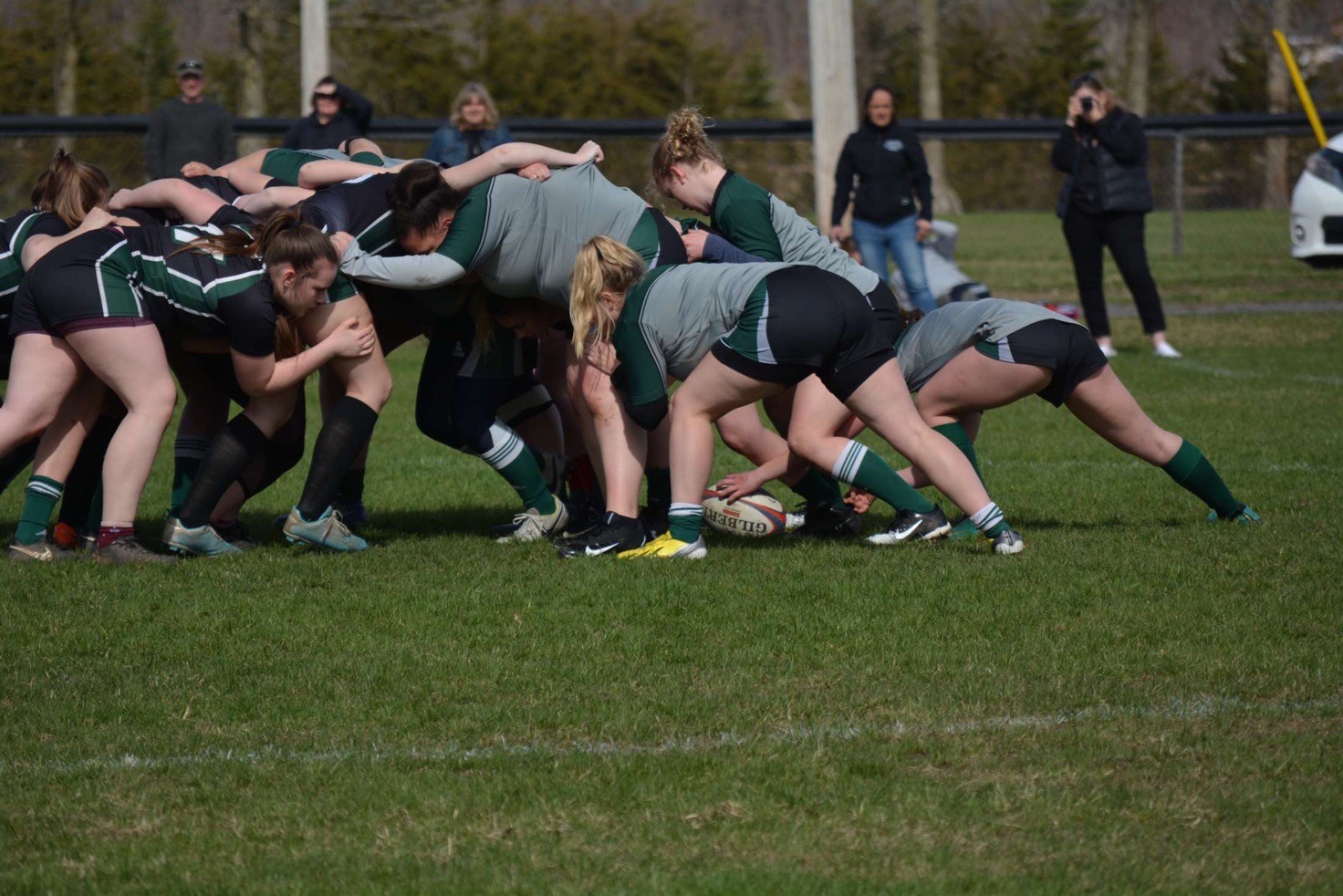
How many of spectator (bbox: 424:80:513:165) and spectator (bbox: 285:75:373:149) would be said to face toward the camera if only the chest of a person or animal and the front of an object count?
2

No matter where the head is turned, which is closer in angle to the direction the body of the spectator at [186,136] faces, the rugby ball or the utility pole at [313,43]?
the rugby ball

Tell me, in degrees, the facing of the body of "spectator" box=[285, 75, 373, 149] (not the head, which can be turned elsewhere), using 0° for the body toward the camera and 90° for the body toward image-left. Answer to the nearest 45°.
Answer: approximately 0°

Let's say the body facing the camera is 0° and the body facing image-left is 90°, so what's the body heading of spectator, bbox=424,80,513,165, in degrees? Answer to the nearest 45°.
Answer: approximately 0°

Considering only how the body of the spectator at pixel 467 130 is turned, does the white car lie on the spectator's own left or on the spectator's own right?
on the spectator's own left

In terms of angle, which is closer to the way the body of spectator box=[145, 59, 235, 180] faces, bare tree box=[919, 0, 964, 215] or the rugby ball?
the rugby ball

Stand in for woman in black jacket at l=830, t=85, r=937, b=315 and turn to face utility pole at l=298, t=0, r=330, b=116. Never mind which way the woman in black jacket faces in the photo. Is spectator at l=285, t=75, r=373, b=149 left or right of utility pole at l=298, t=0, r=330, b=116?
left
